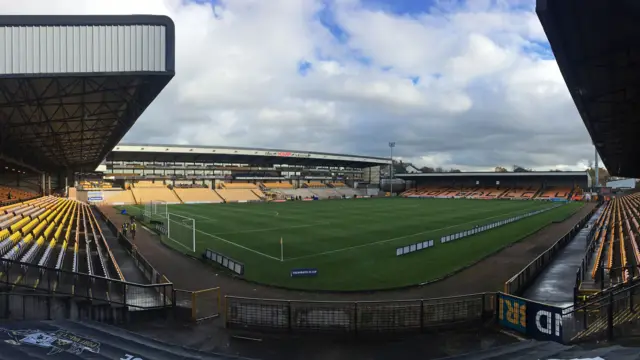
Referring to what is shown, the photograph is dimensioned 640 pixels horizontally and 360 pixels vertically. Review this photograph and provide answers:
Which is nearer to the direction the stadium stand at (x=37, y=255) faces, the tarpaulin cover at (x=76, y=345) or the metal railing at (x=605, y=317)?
the metal railing

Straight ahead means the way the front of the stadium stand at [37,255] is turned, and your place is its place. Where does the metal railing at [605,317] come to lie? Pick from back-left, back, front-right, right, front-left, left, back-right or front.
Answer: front-right

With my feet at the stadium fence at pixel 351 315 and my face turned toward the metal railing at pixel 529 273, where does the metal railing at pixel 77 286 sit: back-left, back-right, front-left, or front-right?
back-left

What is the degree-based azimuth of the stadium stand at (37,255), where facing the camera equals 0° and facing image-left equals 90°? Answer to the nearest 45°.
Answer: approximately 270°

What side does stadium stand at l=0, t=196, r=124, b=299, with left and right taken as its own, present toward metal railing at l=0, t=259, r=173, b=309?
right

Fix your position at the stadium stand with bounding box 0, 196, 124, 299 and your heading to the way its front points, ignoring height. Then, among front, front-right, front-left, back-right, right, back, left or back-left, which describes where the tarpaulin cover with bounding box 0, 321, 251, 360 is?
right

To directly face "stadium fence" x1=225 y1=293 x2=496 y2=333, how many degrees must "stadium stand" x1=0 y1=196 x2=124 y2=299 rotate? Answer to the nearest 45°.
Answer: approximately 45° to its right
